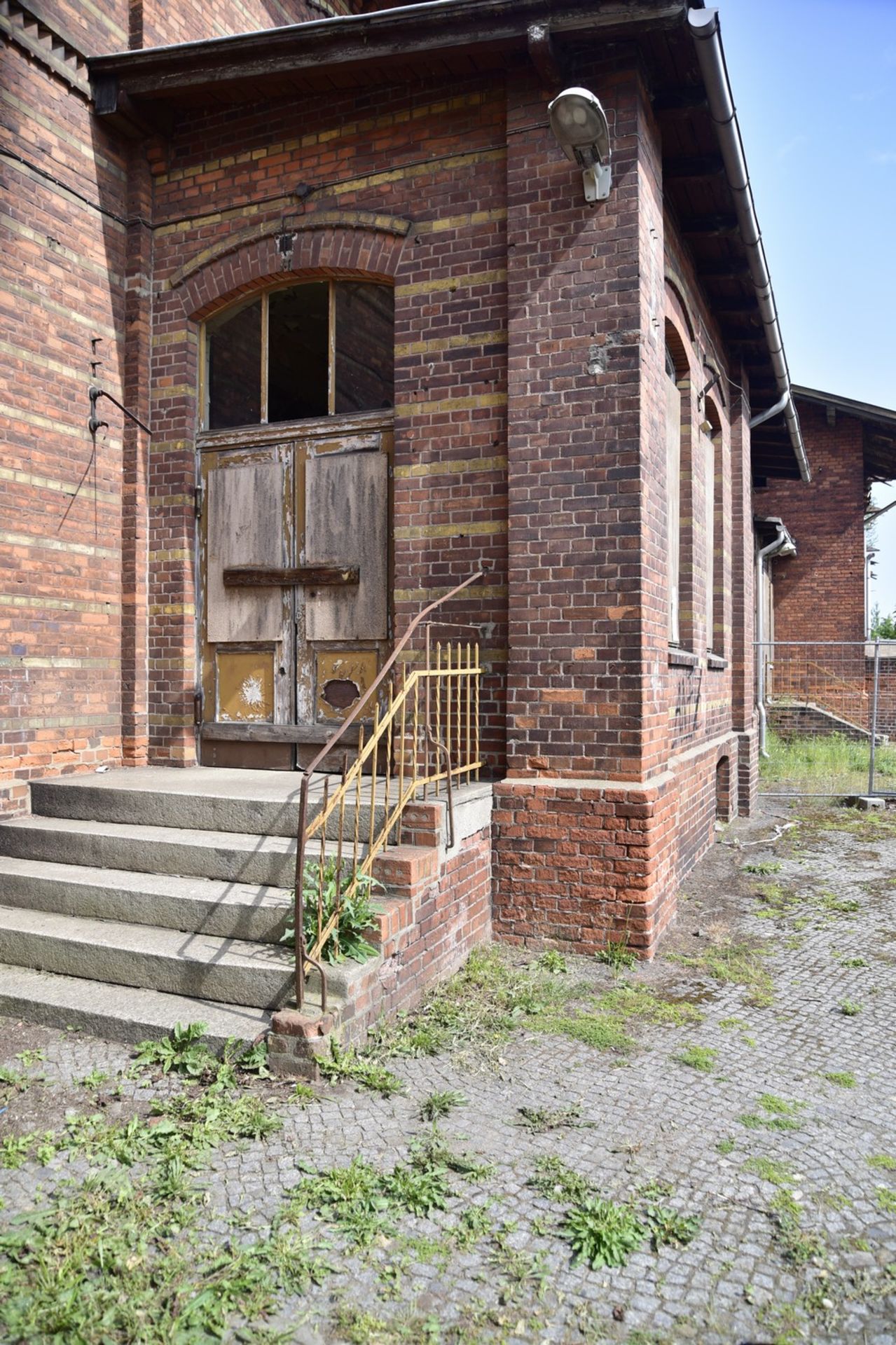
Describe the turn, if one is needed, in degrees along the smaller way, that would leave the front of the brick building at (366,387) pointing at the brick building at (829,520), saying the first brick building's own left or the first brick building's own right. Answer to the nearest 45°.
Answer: approximately 135° to the first brick building's own left

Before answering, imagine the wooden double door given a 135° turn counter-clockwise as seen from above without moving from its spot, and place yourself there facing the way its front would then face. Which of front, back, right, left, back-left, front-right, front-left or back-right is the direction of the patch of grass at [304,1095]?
back-right

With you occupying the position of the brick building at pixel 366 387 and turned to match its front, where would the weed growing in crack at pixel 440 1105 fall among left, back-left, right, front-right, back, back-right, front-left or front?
front

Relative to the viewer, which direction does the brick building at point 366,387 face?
toward the camera

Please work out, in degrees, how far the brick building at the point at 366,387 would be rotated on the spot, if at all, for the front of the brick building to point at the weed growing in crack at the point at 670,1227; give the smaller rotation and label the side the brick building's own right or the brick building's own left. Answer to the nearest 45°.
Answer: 0° — it already faces it

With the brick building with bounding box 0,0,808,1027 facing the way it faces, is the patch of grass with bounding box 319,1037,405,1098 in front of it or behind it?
in front

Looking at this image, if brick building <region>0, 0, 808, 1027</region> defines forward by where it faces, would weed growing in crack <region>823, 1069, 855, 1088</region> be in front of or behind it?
in front

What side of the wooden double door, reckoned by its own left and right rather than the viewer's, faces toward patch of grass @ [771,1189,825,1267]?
front

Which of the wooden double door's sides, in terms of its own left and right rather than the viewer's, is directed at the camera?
front

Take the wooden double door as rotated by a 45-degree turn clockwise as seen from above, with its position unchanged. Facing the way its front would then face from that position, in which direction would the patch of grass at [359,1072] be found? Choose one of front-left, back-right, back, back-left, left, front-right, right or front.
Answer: front-left

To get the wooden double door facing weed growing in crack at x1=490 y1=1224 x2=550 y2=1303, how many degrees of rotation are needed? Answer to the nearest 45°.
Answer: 0° — it already faces it
